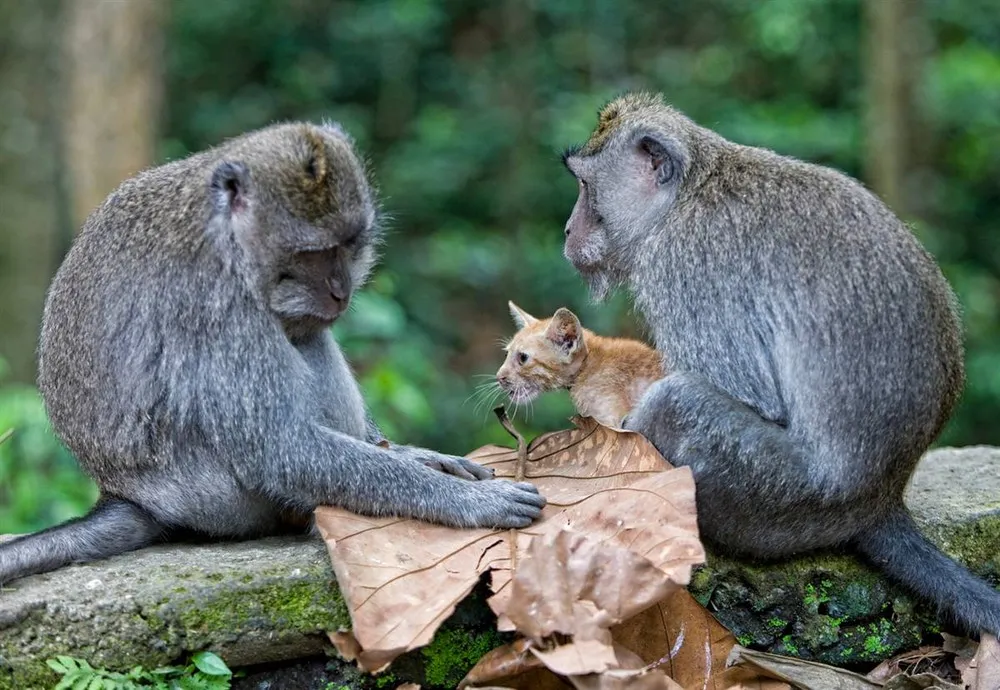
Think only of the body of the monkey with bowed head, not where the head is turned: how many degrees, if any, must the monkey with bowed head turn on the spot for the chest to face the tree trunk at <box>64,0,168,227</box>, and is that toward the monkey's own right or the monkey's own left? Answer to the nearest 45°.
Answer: approximately 90° to the monkey's own left

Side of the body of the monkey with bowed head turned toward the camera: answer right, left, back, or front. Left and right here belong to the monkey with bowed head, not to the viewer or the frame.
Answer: right

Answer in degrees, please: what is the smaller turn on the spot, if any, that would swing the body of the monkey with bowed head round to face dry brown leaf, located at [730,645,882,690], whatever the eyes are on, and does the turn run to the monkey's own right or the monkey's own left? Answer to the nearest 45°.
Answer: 0° — it already faces it

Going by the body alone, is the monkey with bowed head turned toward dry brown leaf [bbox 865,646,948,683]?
yes

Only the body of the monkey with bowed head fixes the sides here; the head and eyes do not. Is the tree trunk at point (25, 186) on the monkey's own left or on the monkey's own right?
on the monkey's own left

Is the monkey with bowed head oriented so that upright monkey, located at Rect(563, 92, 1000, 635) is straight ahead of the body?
yes
